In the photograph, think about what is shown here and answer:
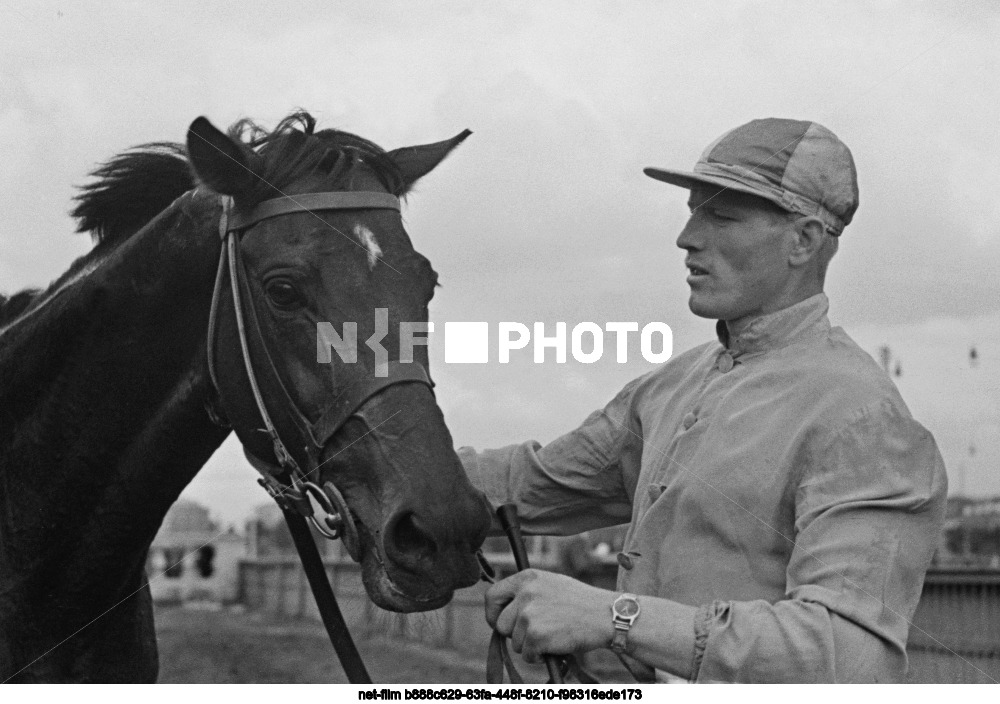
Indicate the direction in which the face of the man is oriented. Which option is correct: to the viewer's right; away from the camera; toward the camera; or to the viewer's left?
to the viewer's left

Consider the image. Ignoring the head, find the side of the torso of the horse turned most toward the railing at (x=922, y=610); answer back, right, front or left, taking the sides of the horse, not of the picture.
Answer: left

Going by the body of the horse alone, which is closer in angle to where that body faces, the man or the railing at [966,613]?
the man

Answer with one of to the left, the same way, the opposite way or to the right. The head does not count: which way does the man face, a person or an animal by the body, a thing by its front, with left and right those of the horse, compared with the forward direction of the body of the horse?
to the right

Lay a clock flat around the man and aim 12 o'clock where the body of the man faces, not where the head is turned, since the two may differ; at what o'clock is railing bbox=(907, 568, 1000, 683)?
The railing is roughly at 5 o'clock from the man.

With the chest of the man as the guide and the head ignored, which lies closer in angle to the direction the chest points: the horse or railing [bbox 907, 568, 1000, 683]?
the horse

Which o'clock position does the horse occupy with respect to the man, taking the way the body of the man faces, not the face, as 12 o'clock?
The horse is roughly at 2 o'clock from the man.

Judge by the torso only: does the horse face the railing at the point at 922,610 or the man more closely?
the man

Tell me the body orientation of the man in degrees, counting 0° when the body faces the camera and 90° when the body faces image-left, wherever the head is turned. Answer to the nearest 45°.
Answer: approximately 45°

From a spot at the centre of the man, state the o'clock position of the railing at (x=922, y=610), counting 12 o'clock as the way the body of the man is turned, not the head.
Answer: The railing is roughly at 5 o'clock from the man.
